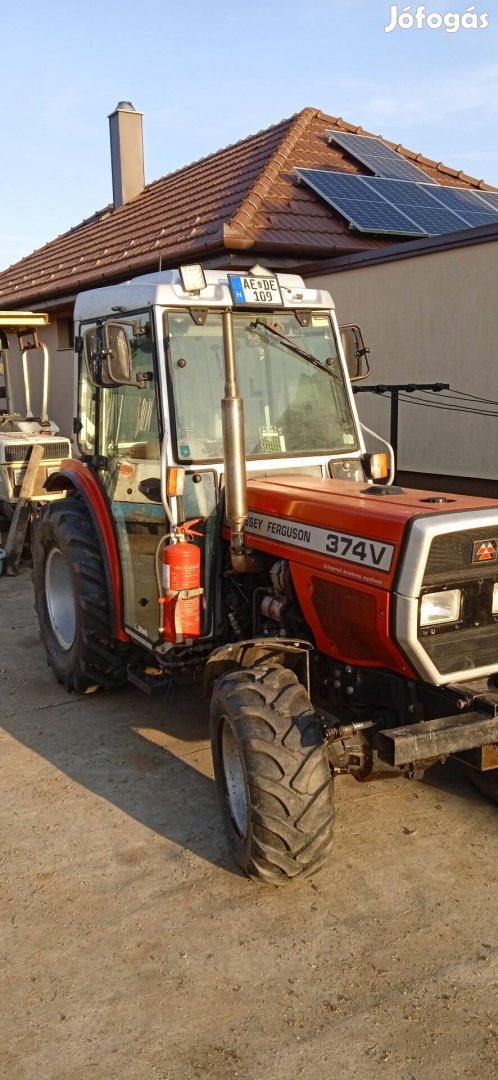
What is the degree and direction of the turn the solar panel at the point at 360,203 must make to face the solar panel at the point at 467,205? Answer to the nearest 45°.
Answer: approximately 90° to its left

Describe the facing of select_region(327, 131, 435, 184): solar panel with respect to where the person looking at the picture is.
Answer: facing the viewer and to the right of the viewer

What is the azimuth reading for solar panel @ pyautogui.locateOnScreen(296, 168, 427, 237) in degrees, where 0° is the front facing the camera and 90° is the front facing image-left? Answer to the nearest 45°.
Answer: approximately 315°

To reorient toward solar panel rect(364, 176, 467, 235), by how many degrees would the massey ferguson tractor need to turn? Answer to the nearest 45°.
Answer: approximately 135° to its left

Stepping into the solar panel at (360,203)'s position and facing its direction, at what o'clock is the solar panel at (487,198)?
the solar panel at (487,198) is roughly at 9 o'clock from the solar panel at (360,203).

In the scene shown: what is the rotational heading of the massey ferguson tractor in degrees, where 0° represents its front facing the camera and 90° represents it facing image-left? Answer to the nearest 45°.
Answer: approximately 315°

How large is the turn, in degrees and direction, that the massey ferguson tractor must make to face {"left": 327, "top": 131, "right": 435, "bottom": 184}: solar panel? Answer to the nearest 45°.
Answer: approximately 135° to its left

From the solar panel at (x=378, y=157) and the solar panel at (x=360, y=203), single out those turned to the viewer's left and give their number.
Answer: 0
